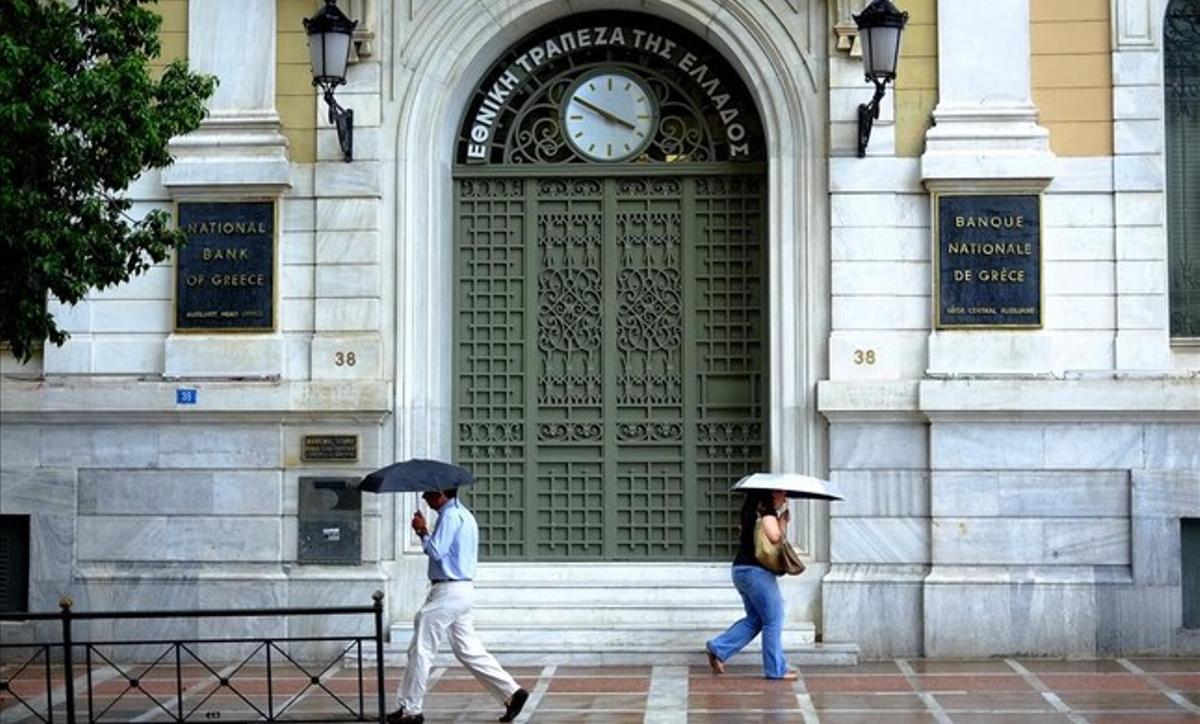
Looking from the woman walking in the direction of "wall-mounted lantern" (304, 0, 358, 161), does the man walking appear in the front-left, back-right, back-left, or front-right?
front-left

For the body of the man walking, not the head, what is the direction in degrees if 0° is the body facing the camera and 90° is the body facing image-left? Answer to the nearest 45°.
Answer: approximately 90°

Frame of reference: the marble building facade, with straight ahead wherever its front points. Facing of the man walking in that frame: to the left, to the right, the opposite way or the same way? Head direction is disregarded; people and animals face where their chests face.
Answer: to the right

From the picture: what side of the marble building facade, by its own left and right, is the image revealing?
front

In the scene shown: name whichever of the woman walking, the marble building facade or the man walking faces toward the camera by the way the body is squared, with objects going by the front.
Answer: the marble building facade

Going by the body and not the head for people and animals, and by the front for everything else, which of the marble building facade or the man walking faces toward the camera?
the marble building facade

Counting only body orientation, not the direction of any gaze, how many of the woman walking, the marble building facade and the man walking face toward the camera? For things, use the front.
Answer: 1
